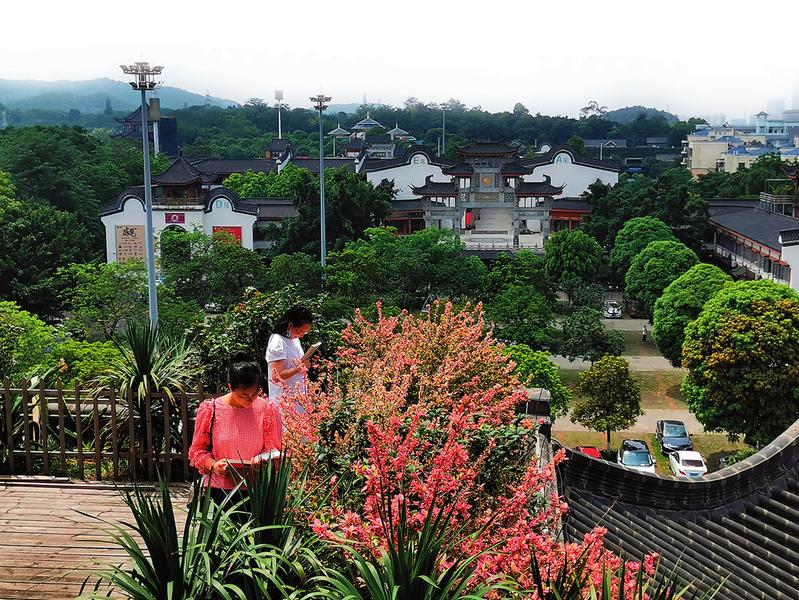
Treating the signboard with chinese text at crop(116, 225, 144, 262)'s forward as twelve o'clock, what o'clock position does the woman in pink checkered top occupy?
The woman in pink checkered top is roughly at 12 o'clock from the signboard with chinese text.

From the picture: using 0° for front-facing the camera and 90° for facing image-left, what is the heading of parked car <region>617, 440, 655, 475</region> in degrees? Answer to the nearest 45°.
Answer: approximately 0°

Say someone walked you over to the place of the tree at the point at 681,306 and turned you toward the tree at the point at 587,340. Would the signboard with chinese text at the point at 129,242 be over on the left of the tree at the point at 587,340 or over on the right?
right

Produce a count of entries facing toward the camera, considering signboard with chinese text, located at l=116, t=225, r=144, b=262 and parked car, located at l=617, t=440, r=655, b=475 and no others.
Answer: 2

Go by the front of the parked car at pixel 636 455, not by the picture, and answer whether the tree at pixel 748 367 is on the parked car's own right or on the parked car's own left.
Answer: on the parked car's own left

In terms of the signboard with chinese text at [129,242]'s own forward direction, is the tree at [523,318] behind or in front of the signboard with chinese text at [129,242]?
in front

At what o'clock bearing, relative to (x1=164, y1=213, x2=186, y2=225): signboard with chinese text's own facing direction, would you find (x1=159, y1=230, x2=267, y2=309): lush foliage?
The lush foliage is roughly at 12 o'clock from the signboard with chinese text.

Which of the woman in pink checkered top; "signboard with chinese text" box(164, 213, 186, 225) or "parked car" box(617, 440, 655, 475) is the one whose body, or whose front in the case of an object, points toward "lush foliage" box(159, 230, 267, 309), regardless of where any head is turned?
the signboard with chinese text

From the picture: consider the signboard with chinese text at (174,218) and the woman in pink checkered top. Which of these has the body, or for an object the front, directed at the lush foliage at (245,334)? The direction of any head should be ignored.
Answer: the signboard with chinese text

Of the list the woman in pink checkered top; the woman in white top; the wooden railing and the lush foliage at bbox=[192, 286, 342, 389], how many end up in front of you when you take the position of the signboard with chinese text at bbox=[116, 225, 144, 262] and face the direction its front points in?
4
